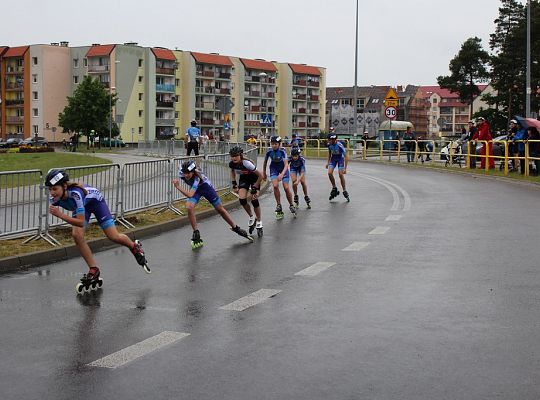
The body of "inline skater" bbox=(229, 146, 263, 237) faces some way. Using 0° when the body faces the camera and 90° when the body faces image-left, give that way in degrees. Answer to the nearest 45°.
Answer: approximately 45°

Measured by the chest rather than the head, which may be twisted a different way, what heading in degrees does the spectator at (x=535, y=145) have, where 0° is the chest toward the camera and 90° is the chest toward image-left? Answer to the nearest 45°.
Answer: approximately 90°

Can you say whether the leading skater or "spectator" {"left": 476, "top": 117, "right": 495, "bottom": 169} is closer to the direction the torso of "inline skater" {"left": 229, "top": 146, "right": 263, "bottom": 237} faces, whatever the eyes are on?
the leading skater

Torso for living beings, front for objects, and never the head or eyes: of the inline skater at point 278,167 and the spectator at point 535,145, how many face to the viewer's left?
1

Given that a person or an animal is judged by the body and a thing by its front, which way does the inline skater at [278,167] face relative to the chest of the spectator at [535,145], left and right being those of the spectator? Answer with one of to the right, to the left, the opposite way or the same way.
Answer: to the left
